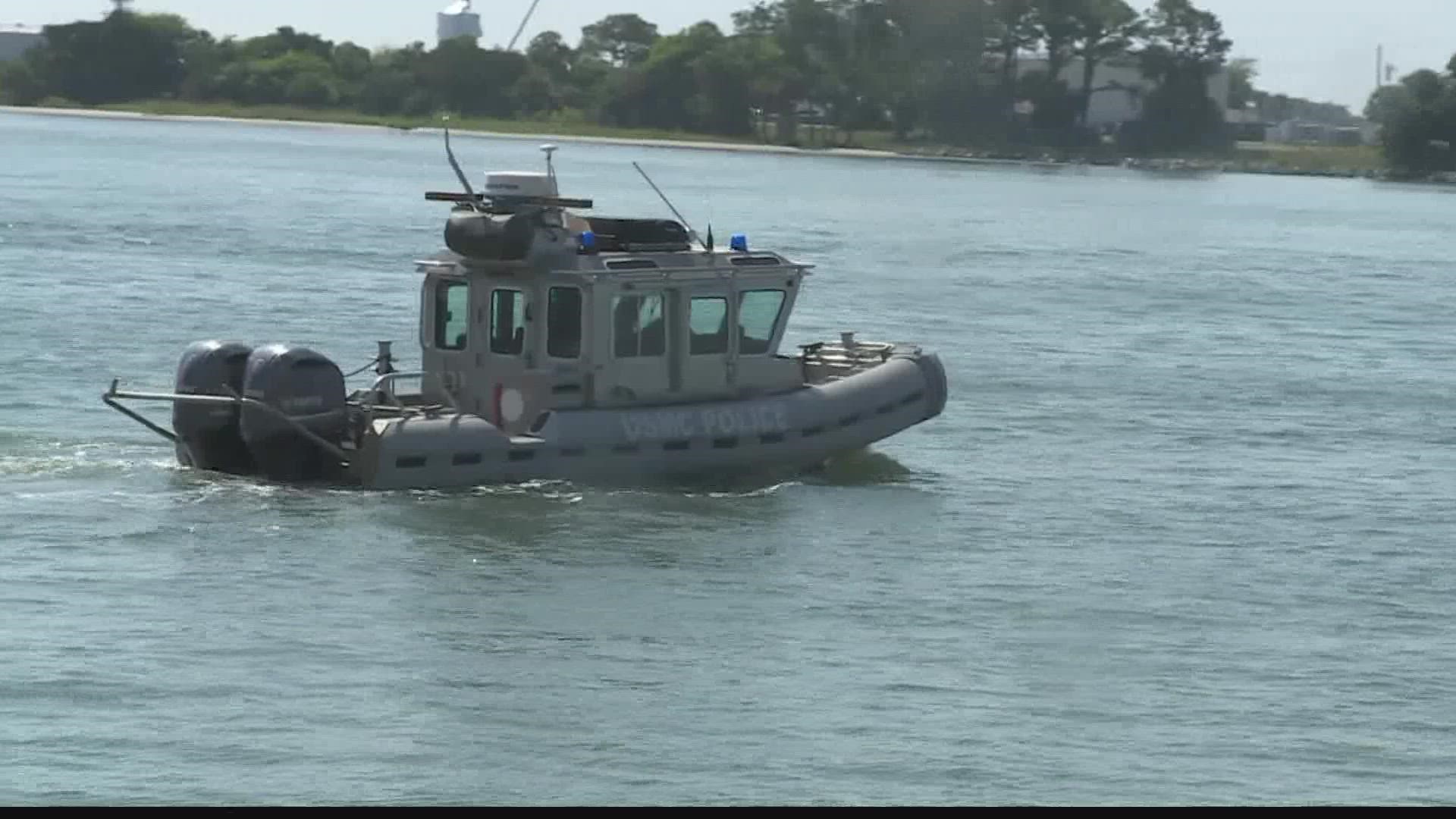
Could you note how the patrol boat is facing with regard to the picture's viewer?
facing away from the viewer and to the right of the viewer
